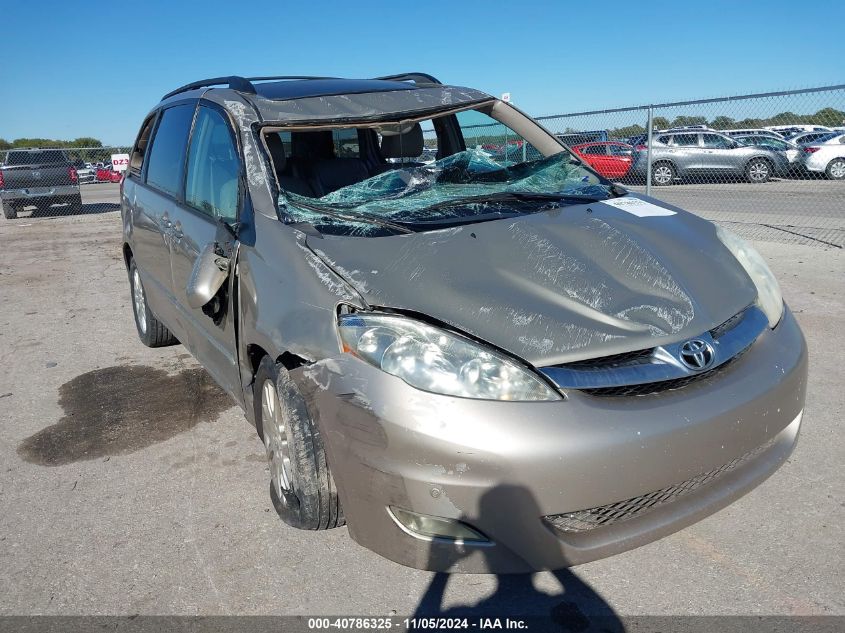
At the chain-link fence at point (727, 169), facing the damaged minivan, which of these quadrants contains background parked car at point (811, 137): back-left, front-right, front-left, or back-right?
back-left

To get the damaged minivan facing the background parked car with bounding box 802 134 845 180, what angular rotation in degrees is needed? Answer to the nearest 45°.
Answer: approximately 90° to its left

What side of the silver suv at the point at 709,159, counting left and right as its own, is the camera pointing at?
right

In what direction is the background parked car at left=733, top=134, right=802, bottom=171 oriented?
to the viewer's right

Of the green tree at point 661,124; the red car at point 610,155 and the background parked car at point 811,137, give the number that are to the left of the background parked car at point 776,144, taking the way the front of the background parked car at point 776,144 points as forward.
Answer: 1

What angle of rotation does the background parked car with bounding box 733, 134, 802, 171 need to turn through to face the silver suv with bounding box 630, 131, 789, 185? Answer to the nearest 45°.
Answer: approximately 135° to its right
